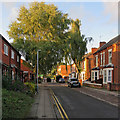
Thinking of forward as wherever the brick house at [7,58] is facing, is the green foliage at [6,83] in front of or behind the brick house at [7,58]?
in front

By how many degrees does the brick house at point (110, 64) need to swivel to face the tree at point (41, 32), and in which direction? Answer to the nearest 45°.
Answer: approximately 45° to its right

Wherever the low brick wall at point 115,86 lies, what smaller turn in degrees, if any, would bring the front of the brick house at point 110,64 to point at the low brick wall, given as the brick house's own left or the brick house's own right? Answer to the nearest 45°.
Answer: approximately 45° to the brick house's own left

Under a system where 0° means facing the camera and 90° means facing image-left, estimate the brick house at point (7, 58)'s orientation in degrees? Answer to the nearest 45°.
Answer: approximately 315°

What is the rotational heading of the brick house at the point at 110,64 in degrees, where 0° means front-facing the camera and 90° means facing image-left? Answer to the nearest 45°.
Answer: approximately 45°
